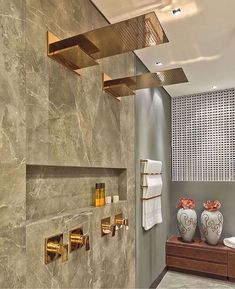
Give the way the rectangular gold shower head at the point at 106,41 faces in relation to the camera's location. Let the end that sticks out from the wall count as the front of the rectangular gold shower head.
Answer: facing the viewer and to the right of the viewer

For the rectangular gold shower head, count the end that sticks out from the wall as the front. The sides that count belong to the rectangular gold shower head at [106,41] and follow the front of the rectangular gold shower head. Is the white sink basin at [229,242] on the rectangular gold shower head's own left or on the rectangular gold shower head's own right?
on the rectangular gold shower head's own left

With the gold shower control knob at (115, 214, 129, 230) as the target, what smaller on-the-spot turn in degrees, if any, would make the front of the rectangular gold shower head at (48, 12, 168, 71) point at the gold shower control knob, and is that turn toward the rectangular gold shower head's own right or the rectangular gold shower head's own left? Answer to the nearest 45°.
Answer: approximately 135° to the rectangular gold shower head's own left
